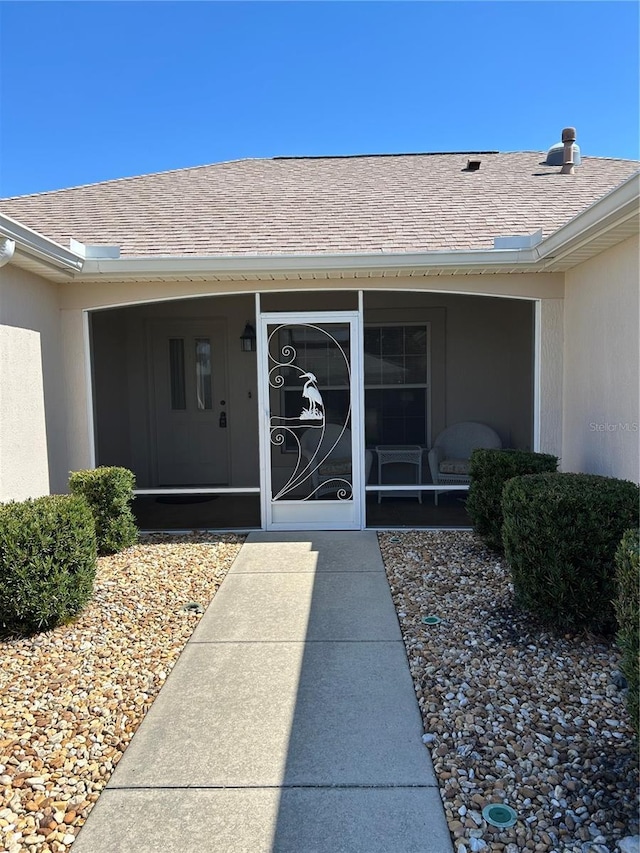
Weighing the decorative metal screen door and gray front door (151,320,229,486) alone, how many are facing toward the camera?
2

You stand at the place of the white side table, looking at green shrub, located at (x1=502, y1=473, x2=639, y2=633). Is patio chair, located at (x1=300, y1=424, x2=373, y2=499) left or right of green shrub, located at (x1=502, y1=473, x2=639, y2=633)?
right

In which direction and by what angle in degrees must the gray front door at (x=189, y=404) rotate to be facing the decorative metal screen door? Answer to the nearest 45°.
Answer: approximately 45° to its left

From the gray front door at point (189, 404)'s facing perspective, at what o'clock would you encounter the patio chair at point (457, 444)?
The patio chair is roughly at 10 o'clock from the gray front door.

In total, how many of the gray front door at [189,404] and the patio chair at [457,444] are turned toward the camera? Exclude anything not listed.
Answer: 2

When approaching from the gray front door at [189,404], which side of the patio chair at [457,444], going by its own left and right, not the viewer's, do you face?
right

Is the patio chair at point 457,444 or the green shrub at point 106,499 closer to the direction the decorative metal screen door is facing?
the green shrub

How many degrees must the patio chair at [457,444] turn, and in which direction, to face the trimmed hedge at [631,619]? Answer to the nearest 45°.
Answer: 0° — it already faces it
